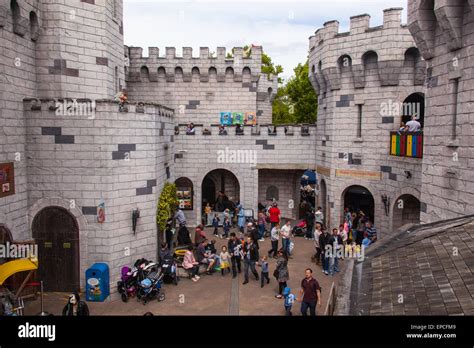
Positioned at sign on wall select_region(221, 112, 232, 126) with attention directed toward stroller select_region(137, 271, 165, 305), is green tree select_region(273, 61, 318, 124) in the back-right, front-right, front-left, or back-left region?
back-left

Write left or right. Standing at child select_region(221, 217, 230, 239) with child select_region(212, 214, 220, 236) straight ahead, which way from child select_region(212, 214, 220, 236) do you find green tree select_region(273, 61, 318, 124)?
right

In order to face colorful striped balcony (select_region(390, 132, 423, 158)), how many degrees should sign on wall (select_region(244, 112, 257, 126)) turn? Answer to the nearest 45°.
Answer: approximately 45° to its left

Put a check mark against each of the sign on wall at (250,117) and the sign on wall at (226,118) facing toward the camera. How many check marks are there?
2

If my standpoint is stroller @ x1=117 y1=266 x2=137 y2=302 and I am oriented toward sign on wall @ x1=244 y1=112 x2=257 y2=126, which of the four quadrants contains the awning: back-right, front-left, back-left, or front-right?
back-left

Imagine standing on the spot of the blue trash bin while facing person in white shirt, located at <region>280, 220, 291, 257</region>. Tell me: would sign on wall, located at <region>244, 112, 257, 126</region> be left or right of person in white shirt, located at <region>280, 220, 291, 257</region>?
left

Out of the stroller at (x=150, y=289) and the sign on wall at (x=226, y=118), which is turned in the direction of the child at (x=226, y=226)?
the sign on wall

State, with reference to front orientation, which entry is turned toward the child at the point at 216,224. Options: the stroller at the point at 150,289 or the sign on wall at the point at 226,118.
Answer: the sign on wall

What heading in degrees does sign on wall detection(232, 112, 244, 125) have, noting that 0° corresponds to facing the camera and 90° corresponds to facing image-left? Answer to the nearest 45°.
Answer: approximately 0°
